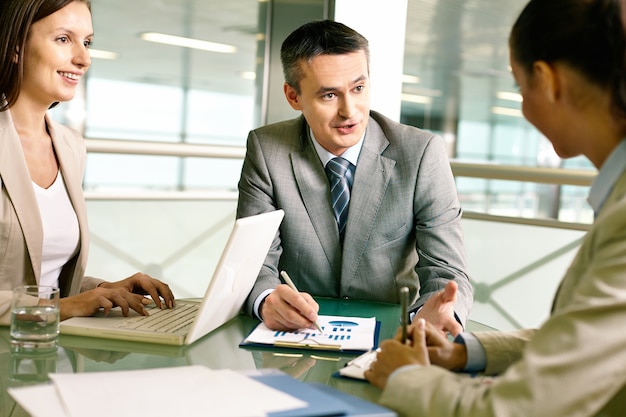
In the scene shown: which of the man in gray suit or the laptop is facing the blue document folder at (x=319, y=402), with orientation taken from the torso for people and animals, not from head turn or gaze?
the man in gray suit

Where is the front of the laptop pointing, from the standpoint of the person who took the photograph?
facing to the left of the viewer

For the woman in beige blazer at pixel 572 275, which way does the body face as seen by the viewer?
to the viewer's left

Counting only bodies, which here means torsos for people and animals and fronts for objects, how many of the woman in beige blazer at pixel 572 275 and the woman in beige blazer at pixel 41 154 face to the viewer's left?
1

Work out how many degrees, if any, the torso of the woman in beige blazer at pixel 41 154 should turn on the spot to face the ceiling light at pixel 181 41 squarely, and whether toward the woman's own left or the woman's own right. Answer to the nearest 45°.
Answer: approximately 135° to the woman's own left

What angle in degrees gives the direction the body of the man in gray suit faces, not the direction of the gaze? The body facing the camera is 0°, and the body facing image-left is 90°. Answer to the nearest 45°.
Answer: approximately 0°

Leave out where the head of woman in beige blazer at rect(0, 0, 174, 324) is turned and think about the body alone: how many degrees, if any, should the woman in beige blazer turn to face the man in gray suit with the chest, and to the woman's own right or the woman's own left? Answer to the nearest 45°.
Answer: approximately 45° to the woman's own left
